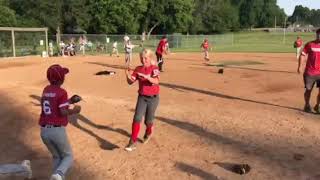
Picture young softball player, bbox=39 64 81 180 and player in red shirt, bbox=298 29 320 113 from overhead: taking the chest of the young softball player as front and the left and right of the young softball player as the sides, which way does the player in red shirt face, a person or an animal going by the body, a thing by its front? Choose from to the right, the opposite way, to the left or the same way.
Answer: the opposite way

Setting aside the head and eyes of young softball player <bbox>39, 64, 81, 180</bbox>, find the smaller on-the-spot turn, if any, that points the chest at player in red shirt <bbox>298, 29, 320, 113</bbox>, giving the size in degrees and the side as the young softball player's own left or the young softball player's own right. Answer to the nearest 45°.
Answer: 0° — they already face them

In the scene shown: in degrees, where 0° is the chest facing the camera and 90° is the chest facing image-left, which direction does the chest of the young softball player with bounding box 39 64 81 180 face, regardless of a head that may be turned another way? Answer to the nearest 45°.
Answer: approximately 225°

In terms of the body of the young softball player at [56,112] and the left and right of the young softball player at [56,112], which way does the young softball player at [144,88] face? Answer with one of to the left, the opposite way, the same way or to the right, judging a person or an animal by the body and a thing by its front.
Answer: the opposite way

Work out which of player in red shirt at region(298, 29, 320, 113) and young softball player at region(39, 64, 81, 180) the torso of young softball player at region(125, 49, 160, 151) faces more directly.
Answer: the young softball player

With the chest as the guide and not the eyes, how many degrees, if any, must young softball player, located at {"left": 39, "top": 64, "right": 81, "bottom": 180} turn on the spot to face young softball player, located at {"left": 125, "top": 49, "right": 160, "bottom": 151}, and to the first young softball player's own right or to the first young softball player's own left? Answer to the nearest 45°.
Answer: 0° — they already face them

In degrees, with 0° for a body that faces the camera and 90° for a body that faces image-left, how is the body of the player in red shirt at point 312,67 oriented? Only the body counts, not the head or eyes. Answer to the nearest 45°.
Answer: approximately 0°

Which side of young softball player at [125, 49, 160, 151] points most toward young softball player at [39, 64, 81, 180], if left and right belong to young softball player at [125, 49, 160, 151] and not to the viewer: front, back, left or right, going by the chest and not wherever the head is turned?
front

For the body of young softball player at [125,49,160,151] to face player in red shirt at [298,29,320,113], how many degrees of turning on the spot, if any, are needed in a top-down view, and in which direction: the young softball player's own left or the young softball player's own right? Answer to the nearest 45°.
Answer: approximately 180°

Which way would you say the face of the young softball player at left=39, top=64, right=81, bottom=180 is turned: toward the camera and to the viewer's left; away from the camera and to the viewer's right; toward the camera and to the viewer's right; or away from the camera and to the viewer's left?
away from the camera and to the viewer's right

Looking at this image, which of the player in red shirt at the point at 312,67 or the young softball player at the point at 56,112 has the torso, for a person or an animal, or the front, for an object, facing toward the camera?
the player in red shirt

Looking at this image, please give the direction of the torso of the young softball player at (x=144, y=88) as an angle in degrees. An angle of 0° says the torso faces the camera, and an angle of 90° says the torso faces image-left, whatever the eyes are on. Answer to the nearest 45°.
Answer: approximately 45°

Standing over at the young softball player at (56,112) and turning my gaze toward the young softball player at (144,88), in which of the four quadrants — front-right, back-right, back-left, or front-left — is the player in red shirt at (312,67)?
front-right

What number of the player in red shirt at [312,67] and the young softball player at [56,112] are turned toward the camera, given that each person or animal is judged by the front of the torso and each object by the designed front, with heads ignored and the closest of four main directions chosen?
1
